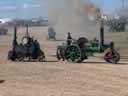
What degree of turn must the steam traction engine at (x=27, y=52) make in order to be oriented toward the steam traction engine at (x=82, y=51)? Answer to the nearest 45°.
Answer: approximately 180°

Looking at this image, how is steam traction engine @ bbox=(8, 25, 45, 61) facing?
to the viewer's left
